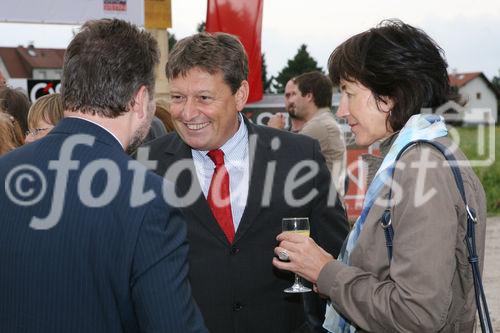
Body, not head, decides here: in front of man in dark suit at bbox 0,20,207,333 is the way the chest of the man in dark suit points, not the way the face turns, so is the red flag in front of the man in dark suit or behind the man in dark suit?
in front

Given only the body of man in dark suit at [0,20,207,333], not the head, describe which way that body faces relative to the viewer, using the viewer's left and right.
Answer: facing away from the viewer and to the right of the viewer

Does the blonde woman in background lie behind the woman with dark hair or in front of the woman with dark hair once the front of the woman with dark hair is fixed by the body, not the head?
in front

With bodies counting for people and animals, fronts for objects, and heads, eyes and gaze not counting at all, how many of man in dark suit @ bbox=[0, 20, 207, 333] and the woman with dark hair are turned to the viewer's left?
1

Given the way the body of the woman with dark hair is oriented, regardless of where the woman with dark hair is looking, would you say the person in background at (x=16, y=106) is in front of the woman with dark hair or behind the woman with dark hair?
in front

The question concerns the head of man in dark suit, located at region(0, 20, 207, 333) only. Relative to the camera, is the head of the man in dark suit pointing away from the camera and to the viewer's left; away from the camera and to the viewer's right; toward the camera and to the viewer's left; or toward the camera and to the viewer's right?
away from the camera and to the viewer's right

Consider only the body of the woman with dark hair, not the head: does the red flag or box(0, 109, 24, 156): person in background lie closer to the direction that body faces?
the person in background

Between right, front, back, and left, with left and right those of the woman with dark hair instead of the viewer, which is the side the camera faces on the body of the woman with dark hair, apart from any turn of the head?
left

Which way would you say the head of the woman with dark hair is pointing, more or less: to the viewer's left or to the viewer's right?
to the viewer's left

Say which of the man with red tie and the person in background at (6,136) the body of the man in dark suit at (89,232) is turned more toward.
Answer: the man with red tie

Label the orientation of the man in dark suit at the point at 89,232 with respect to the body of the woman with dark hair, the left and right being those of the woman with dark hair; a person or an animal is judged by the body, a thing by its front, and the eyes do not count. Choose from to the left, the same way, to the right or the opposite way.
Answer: to the right
